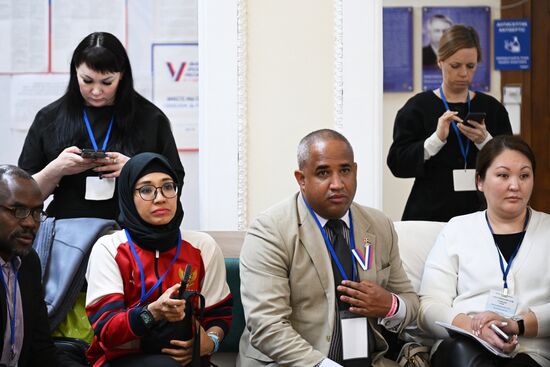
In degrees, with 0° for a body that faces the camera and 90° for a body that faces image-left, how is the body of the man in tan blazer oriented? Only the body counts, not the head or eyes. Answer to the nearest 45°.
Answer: approximately 315°

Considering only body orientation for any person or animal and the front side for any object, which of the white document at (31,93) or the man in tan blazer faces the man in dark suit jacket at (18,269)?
the white document

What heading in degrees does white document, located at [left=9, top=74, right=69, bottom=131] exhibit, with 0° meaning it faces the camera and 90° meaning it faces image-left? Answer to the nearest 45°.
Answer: approximately 0°

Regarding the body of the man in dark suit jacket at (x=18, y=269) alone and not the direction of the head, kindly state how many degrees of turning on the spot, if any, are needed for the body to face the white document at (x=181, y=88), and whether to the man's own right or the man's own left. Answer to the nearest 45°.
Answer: approximately 90° to the man's own left

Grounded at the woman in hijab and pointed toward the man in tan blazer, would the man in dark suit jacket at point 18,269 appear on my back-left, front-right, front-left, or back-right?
back-right

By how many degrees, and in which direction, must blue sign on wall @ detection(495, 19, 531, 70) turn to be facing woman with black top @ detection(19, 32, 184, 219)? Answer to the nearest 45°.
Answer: approximately 45° to its right

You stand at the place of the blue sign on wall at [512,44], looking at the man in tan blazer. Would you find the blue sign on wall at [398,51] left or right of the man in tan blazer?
right

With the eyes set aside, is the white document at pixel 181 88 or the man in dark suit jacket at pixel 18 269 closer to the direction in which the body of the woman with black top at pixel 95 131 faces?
the man in dark suit jacket

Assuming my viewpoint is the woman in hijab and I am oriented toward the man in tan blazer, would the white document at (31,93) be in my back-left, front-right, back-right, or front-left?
back-left

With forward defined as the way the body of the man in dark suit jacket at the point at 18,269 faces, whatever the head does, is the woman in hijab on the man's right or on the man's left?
on the man's left

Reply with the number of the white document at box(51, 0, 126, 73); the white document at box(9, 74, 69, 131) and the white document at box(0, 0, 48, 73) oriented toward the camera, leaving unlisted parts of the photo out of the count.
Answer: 3
